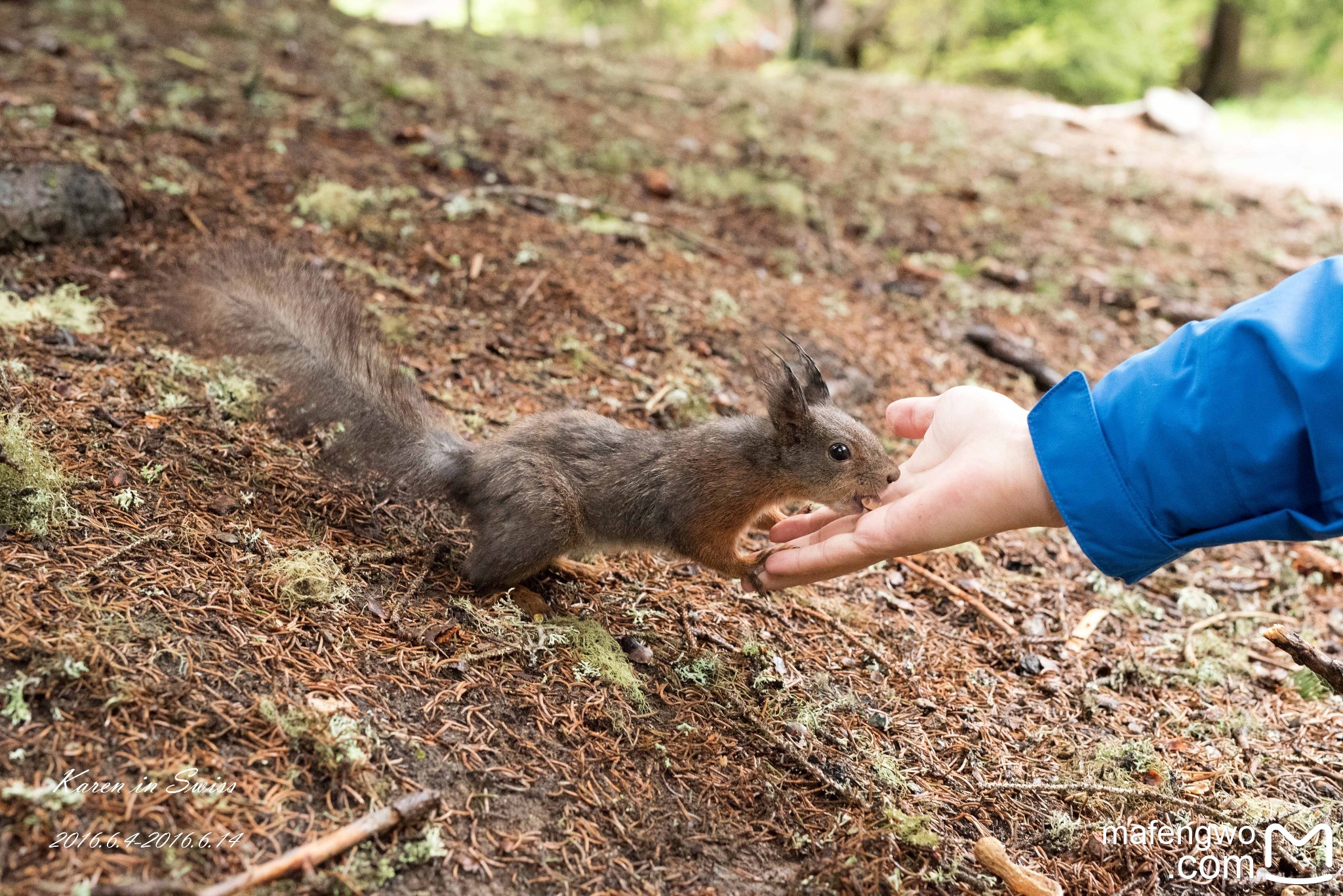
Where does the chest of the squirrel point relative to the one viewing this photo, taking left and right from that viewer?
facing to the right of the viewer

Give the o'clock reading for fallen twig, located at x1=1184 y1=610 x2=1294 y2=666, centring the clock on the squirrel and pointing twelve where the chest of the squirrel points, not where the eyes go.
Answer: The fallen twig is roughly at 12 o'clock from the squirrel.

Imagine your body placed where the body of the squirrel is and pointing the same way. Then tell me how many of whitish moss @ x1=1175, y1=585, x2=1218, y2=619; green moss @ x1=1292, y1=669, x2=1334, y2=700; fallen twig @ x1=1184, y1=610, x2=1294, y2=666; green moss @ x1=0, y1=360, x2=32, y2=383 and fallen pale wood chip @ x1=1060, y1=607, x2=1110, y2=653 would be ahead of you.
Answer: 4

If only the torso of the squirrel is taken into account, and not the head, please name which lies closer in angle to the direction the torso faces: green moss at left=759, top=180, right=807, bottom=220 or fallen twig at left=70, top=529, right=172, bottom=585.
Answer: the green moss

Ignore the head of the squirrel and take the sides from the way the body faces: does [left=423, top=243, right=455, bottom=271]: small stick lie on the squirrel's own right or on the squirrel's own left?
on the squirrel's own left

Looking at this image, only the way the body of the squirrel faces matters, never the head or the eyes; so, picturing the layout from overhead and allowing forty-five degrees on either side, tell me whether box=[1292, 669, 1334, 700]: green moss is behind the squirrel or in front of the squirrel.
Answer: in front

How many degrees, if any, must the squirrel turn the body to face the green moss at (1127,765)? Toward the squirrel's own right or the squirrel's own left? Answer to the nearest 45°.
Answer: approximately 45° to the squirrel's own right

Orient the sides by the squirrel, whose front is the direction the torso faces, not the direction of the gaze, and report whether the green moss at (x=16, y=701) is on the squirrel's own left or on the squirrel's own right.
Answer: on the squirrel's own right

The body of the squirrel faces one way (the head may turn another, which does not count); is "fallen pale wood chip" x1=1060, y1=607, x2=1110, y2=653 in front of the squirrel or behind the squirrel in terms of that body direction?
in front

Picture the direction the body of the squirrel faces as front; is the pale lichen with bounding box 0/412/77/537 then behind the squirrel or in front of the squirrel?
behind

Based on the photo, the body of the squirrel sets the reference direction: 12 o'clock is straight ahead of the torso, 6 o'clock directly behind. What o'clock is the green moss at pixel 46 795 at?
The green moss is roughly at 4 o'clock from the squirrel.

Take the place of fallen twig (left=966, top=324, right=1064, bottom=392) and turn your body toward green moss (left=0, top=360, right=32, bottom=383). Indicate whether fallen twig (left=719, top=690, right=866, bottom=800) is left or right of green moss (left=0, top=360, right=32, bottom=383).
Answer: left

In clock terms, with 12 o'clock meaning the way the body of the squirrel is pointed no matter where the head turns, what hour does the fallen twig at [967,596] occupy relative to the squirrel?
The fallen twig is roughly at 12 o'clock from the squirrel.

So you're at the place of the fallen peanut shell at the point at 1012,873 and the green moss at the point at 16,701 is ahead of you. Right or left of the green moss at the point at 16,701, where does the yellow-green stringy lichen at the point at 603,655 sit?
right

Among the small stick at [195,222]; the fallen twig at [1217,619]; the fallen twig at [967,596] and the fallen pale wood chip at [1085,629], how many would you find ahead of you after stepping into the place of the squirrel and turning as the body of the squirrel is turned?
3

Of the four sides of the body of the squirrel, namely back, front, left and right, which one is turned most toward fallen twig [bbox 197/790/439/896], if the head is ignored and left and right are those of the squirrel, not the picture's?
right

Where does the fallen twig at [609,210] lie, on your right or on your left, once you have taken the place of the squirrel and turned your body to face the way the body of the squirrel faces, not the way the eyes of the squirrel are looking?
on your left
